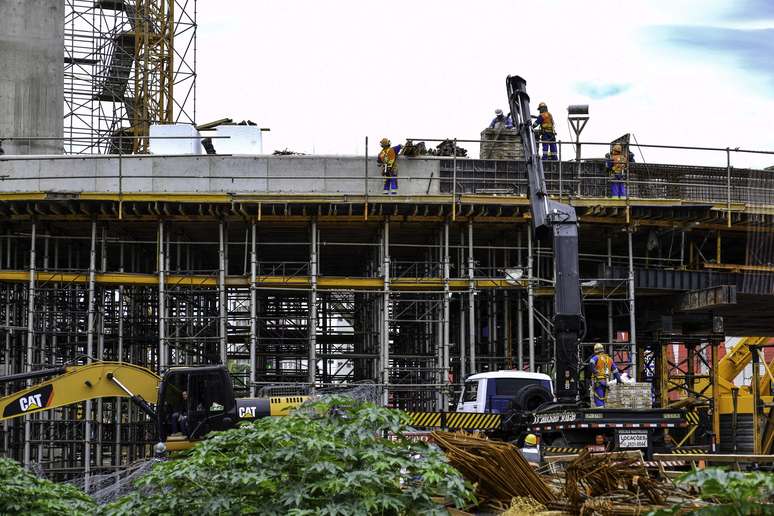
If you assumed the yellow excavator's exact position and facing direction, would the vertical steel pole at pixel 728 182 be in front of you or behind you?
behind

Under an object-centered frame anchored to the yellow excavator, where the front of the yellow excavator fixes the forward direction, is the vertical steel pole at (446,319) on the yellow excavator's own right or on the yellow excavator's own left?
on the yellow excavator's own right

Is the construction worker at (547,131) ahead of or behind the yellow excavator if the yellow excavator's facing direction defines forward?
behind

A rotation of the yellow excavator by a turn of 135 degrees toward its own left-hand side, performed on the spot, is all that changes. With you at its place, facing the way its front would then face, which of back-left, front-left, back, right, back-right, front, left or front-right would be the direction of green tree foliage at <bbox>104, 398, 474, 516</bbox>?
front-right

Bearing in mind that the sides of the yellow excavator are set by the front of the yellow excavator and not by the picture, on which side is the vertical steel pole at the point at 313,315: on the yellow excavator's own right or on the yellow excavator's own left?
on the yellow excavator's own right

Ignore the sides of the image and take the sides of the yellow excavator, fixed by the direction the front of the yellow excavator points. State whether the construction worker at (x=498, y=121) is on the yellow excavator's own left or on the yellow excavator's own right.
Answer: on the yellow excavator's own right

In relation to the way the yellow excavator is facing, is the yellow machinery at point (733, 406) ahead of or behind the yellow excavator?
behind

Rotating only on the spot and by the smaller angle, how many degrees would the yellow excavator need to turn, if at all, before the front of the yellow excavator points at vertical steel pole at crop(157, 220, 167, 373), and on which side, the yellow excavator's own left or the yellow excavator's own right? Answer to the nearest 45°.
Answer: approximately 90° to the yellow excavator's own right

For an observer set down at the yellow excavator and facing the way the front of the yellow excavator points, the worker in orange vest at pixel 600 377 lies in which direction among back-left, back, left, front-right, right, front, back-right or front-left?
back

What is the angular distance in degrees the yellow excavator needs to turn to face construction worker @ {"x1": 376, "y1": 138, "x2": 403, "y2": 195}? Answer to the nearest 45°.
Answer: approximately 135° to its right

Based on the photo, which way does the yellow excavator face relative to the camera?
to the viewer's left

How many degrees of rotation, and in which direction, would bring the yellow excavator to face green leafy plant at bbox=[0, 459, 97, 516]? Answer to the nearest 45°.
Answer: approximately 90° to its left

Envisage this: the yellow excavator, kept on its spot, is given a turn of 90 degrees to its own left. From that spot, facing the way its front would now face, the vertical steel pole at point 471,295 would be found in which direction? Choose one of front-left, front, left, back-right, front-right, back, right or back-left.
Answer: back-left

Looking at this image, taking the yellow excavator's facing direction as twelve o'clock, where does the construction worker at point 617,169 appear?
The construction worker is roughly at 5 o'clock from the yellow excavator.
